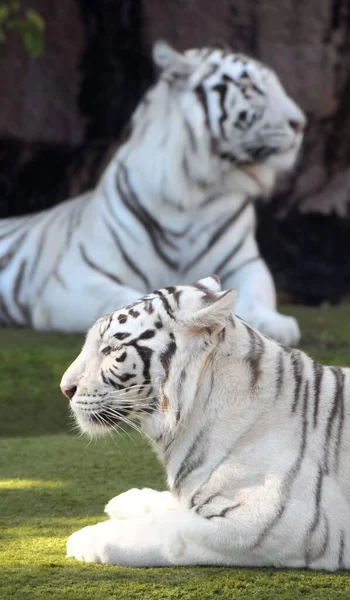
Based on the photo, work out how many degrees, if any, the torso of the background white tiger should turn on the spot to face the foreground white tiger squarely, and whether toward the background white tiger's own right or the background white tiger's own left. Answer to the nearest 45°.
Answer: approximately 45° to the background white tiger's own right

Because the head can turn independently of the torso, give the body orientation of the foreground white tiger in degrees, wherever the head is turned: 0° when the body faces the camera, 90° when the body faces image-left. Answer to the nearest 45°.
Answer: approximately 90°

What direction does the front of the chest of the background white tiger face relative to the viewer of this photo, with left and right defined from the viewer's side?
facing the viewer and to the right of the viewer

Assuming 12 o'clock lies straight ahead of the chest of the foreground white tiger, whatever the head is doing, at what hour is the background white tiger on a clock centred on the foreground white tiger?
The background white tiger is roughly at 3 o'clock from the foreground white tiger.

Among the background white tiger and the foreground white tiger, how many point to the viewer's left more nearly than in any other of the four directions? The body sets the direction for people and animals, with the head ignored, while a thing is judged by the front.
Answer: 1

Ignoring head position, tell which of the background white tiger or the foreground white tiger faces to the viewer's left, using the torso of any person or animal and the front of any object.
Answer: the foreground white tiger
